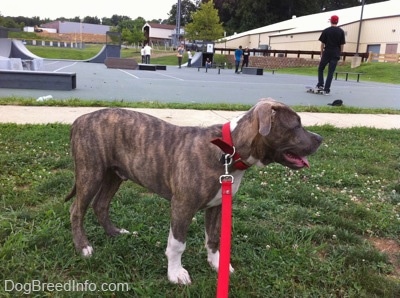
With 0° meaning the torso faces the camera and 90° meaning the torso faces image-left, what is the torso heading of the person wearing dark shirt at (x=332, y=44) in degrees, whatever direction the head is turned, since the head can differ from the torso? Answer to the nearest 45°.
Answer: approximately 180°

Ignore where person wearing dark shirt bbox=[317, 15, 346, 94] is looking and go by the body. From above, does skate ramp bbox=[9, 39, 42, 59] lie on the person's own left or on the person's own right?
on the person's own left

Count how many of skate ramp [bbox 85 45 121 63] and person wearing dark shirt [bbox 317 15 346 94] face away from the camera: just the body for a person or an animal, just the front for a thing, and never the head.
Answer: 1

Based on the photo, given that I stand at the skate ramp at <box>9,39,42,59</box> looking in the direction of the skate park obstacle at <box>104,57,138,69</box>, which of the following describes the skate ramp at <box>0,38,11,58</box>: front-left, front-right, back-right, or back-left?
back-right

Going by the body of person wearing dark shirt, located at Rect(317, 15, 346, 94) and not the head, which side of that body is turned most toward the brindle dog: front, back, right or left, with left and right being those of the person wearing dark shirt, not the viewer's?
back

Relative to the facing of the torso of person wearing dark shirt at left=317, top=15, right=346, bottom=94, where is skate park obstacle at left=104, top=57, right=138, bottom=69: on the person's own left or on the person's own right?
on the person's own left

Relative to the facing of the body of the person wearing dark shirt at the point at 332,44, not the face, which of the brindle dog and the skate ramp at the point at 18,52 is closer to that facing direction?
the skate ramp

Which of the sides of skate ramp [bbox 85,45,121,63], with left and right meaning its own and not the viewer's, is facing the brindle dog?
left

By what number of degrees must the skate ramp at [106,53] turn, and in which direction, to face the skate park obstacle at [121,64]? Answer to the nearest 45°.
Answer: approximately 90° to its left
